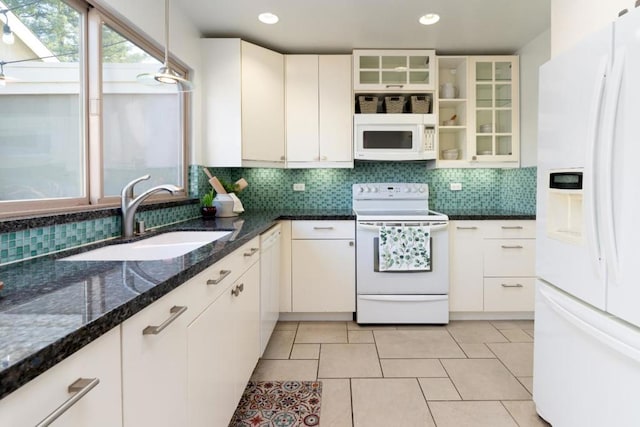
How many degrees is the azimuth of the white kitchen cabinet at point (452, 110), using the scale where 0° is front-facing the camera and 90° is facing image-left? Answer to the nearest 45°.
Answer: approximately 0°

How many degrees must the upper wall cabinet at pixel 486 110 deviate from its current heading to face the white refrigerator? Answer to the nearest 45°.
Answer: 0° — it already faces it

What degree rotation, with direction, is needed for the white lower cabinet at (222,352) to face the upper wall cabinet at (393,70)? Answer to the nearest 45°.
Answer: approximately 45° to its left

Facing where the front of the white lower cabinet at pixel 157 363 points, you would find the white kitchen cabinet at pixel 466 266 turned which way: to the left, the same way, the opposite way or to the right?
to the right

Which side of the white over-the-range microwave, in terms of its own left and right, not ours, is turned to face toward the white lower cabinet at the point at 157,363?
front

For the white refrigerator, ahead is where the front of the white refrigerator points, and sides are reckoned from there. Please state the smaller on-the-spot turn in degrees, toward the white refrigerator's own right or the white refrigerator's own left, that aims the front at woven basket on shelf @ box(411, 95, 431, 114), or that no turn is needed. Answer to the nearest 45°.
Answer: approximately 90° to the white refrigerator's own right

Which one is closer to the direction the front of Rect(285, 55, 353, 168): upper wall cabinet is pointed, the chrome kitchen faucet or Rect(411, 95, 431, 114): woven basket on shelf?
the chrome kitchen faucet

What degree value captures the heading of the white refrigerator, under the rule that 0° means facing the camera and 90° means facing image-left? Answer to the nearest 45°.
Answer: approximately 45°

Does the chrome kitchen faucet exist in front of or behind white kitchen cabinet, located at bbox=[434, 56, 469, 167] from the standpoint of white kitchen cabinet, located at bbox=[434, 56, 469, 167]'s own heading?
in front
